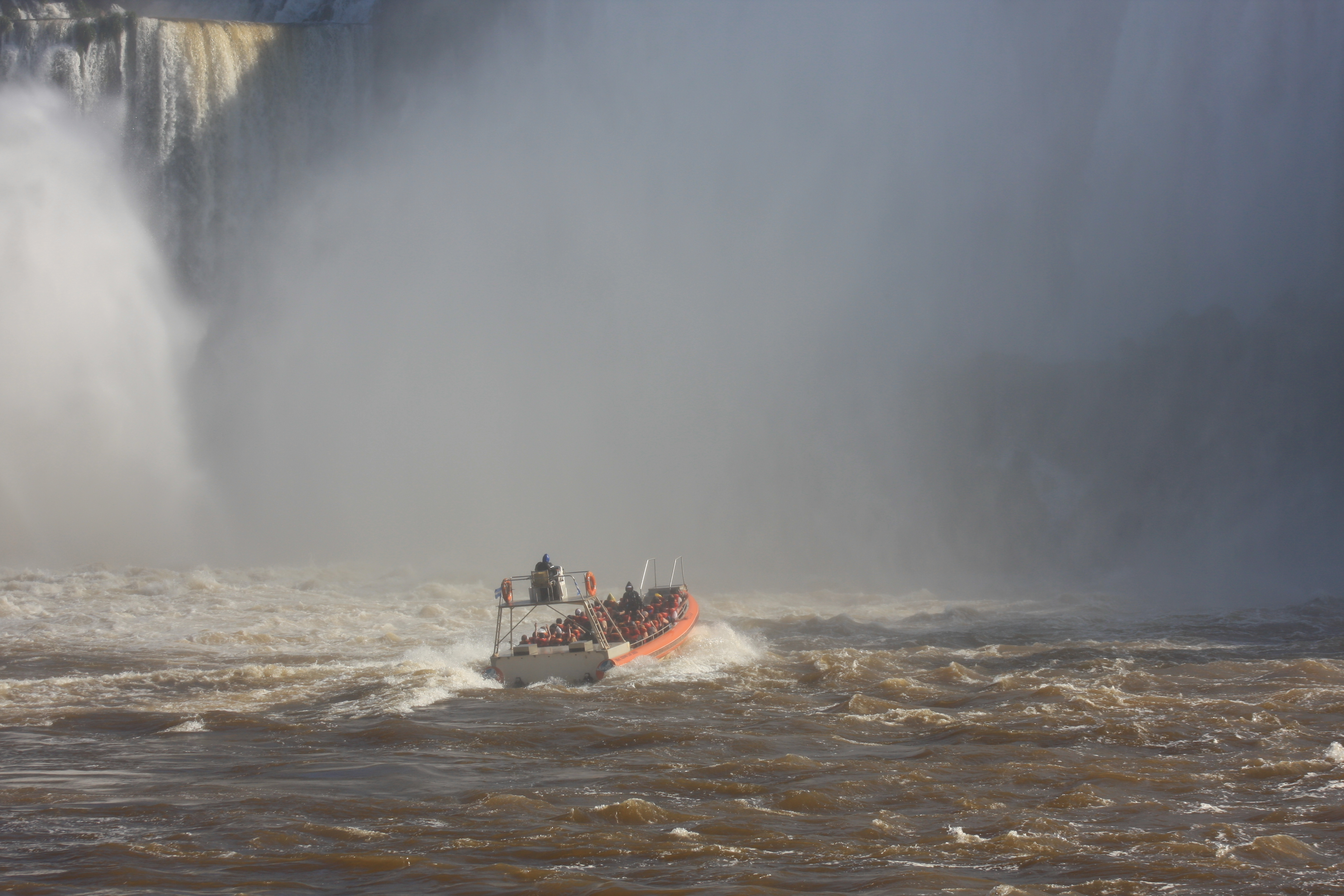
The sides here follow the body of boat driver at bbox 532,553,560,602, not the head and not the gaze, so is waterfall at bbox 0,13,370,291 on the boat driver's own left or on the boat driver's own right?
on the boat driver's own left

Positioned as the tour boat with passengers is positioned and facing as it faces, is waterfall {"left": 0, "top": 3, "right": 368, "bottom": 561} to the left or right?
on its left

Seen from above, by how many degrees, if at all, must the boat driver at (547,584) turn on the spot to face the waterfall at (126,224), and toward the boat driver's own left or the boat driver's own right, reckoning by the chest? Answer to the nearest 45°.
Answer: approximately 90° to the boat driver's own left

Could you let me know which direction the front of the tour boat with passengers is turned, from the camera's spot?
facing away from the viewer and to the right of the viewer

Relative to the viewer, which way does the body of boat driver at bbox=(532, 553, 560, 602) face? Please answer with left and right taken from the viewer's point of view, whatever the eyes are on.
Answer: facing away from the viewer and to the right of the viewer
